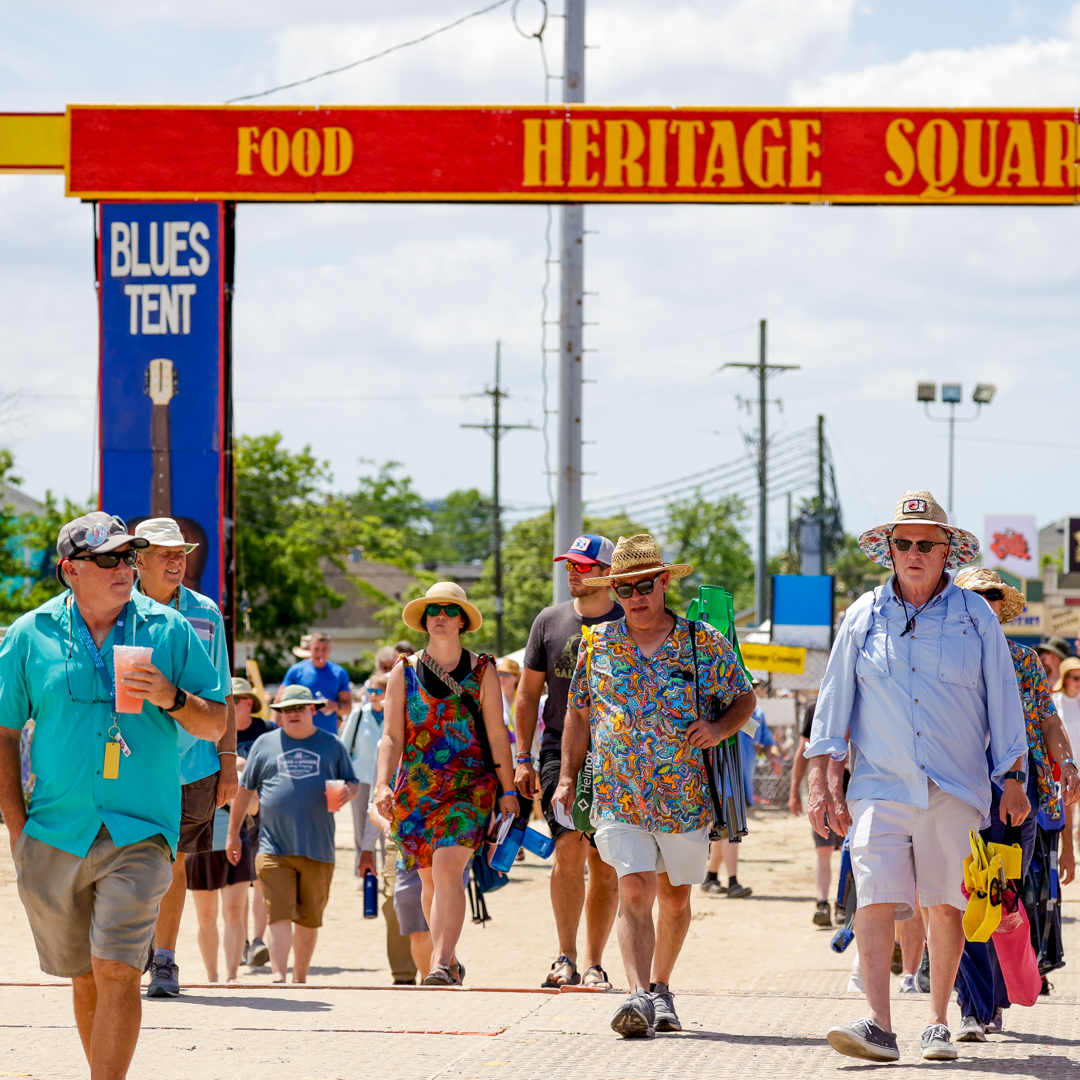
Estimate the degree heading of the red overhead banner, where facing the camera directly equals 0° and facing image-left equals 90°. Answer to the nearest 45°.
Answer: approximately 0°

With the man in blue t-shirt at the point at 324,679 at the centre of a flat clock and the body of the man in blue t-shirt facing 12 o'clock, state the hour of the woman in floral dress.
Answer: The woman in floral dress is roughly at 12 o'clock from the man in blue t-shirt.

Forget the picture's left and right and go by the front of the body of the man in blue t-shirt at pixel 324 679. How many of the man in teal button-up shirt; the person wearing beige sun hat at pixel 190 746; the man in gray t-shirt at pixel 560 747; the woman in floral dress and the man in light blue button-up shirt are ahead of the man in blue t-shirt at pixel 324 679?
5

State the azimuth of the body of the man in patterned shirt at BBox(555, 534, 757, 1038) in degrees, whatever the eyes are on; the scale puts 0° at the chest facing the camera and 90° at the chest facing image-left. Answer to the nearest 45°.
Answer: approximately 0°

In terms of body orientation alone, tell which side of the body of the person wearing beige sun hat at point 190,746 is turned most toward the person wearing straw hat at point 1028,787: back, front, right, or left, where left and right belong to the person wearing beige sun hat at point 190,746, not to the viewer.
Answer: left

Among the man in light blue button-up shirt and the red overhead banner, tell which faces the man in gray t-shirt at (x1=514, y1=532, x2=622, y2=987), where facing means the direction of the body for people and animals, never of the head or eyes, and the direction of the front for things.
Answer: the red overhead banner

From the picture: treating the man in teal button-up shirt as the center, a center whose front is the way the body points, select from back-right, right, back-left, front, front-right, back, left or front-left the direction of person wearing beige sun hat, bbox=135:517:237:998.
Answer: back

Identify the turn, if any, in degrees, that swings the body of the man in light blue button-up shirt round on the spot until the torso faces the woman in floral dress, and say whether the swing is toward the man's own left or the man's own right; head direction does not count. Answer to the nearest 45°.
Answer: approximately 135° to the man's own right

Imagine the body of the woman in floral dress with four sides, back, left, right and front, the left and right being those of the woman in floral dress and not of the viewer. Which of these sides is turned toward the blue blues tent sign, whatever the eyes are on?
back
